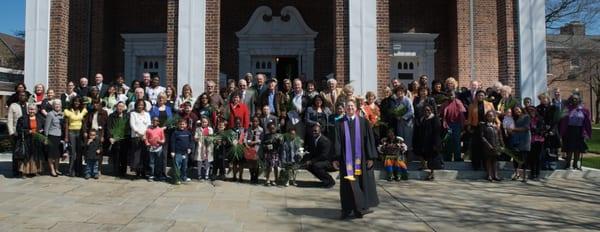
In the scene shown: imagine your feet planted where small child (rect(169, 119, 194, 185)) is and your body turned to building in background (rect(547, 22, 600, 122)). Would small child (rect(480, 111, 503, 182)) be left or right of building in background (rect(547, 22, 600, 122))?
right

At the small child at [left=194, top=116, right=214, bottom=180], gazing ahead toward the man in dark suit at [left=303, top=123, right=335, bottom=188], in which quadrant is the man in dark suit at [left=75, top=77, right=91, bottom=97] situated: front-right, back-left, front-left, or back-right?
back-left

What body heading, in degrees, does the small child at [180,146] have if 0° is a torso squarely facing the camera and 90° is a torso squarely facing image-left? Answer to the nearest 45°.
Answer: approximately 0°

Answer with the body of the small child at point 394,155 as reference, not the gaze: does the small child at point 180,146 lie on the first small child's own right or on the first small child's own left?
on the first small child's own right

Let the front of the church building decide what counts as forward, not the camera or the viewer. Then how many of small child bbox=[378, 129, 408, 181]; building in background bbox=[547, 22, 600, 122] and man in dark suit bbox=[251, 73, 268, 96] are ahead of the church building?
2

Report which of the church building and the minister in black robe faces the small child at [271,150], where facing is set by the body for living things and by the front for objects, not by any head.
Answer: the church building

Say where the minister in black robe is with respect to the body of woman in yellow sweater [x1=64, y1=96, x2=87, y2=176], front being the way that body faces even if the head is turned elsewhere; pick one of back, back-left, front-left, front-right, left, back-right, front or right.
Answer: front-left

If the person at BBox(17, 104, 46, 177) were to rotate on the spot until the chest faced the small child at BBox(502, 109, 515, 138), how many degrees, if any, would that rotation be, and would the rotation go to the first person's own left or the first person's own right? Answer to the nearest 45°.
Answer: approximately 45° to the first person's own left

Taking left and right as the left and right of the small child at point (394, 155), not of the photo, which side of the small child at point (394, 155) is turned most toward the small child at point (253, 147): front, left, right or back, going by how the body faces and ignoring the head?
right

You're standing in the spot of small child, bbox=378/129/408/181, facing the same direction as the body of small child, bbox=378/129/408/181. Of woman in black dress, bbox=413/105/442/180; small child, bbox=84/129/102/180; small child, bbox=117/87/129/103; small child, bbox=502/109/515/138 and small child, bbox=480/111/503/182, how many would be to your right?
2
